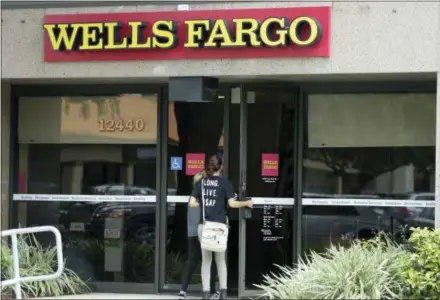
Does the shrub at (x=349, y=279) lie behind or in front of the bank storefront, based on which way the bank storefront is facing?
in front

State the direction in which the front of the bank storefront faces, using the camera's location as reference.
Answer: facing the viewer

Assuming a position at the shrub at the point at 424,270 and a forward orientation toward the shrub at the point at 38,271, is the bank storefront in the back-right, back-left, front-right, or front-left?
front-right

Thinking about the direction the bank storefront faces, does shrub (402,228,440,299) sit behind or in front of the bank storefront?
in front
